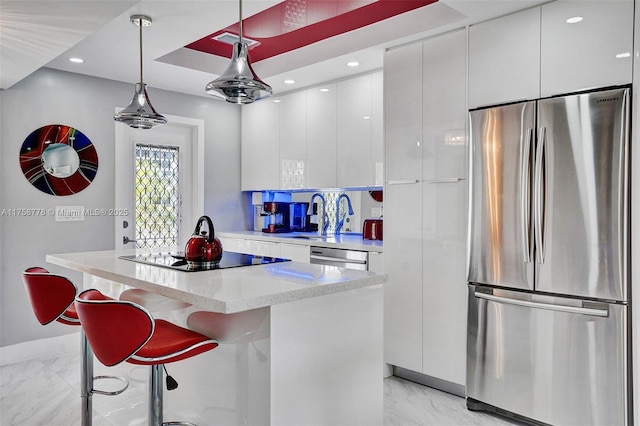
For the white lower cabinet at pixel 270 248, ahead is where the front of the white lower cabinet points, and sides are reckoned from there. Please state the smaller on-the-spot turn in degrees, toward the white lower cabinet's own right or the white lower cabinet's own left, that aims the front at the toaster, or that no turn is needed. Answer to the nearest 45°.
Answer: approximately 90° to the white lower cabinet's own left

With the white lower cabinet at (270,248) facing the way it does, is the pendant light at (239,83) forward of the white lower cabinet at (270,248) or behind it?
forward

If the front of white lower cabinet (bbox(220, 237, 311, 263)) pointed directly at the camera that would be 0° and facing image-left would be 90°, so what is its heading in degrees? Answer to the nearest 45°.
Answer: approximately 45°

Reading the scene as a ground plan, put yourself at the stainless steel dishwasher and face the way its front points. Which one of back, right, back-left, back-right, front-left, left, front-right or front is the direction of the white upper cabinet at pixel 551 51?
left

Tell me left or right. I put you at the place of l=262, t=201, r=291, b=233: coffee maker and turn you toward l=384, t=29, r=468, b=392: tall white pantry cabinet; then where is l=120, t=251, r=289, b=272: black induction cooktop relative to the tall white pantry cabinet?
right

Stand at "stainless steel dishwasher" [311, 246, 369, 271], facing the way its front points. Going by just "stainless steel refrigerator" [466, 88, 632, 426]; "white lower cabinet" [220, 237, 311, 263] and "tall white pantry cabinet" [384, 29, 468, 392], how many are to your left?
2

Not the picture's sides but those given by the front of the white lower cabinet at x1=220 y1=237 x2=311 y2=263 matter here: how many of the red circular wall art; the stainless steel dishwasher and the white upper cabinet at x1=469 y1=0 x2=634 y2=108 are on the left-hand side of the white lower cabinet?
2

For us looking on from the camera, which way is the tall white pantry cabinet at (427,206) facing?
facing the viewer and to the left of the viewer

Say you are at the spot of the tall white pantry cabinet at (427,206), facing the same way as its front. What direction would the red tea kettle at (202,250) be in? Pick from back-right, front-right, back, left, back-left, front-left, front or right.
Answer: front

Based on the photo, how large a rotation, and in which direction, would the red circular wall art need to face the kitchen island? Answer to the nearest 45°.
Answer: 0° — it already faces it

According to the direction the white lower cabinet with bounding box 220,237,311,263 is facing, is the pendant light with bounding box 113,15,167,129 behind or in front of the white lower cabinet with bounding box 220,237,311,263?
in front
